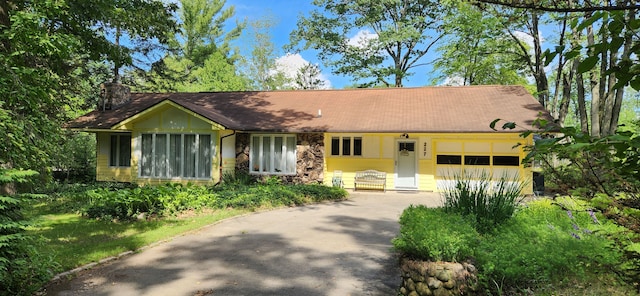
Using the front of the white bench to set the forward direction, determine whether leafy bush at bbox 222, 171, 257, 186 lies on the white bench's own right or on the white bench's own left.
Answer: on the white bench's own right

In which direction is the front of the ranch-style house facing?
toward the camera

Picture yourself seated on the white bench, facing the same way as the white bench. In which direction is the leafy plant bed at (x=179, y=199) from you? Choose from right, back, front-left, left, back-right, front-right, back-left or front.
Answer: front-right

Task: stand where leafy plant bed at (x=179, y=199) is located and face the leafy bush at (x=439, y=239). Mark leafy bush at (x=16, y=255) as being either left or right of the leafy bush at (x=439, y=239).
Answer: right

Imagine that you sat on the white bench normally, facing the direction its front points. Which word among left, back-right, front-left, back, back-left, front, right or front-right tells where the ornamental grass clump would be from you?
front

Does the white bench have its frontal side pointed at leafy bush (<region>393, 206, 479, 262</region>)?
yes

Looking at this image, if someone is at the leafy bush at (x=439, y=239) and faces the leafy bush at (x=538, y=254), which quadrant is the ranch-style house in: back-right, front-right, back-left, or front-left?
back-left

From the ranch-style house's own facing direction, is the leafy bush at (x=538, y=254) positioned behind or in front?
in front

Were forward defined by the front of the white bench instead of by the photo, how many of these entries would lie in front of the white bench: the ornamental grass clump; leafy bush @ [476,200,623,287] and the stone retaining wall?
3

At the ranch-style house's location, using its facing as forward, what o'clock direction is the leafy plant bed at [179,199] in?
The leafy plant bed is roughly at 1 o'clock from the ranch-style house.

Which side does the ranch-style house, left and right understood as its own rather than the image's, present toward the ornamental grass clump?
front

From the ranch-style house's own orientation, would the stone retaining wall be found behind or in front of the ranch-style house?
in front

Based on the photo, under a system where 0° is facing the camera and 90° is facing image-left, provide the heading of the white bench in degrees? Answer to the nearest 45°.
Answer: approximately 0°

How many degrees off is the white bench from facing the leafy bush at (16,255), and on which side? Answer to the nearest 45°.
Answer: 0° — it already faces it
